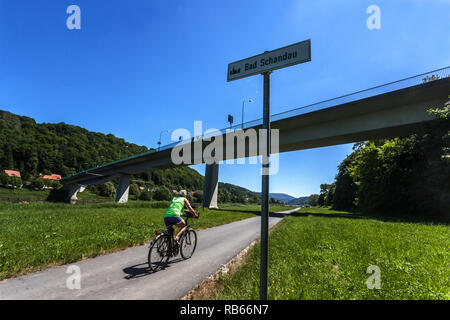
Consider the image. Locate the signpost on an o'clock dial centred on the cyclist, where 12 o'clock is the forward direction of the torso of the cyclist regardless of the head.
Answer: The signpost is roughly at 4 o'clock from the cyclist.

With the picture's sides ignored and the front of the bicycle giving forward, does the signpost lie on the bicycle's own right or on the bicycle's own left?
on the bicycle's own right

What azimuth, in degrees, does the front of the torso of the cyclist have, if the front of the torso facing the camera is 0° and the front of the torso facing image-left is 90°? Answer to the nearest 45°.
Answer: approximately 225°

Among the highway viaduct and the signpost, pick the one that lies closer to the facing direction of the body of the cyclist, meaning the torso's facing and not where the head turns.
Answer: the highway viaduct

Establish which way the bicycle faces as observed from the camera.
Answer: facing away from the viewer and to the right of the viewer
